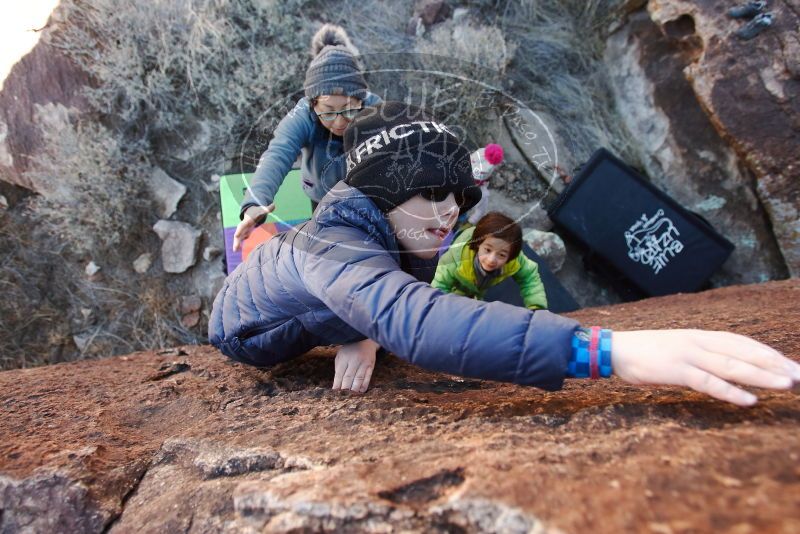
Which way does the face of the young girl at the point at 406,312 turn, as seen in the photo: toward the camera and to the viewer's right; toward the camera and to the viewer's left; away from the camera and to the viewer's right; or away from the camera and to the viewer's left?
toward the camera and to the viewer's right

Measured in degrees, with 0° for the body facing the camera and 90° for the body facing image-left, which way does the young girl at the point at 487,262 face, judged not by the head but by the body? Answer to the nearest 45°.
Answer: approximately 0°

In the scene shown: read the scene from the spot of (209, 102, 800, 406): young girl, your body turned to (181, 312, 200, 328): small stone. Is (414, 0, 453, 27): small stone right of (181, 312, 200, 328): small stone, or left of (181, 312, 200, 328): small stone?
right

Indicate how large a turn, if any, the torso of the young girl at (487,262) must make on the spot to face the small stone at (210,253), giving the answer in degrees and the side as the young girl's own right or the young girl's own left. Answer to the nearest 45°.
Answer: approximately 90° to the young girl's own right

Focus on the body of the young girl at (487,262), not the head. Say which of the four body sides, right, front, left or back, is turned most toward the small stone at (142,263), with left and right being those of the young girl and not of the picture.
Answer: right

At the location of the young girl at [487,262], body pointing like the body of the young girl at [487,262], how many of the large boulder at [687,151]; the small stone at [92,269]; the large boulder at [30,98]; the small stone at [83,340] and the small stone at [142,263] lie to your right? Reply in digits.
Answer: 4

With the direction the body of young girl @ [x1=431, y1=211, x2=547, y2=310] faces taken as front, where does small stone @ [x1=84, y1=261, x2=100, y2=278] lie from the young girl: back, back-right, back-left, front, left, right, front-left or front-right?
right

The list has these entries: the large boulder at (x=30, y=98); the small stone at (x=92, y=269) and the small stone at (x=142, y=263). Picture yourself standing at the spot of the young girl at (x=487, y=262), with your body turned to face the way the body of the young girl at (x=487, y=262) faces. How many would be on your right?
3

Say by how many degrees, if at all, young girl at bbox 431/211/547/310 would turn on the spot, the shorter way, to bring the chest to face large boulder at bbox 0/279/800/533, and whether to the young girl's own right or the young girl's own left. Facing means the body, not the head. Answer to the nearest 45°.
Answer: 0° — they already face it

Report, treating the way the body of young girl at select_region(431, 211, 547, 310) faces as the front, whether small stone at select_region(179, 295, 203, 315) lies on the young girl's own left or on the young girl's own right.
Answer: on the young girl's own right
